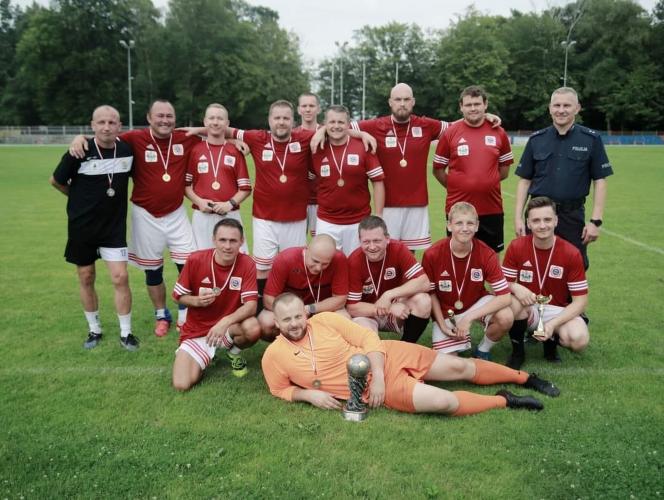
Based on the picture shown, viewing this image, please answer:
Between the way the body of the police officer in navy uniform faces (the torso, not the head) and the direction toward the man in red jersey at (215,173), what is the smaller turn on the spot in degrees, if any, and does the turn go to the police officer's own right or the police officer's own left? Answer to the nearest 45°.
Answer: approximately 90° to the police officer's own right

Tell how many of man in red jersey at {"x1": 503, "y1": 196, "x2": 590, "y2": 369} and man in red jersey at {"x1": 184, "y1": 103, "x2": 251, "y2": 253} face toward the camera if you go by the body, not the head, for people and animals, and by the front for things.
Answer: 2

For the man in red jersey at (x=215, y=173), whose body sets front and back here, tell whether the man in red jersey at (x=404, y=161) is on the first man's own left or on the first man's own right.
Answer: on the first man's own left

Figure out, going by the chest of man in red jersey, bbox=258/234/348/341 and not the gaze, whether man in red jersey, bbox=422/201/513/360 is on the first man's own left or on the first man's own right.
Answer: on the first man's own left

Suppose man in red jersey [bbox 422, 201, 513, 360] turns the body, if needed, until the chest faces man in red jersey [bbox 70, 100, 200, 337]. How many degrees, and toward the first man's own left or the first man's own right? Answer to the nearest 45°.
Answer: approximately 90° to the first man's own right

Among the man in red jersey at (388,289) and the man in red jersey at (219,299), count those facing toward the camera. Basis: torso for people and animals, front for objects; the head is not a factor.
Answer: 2

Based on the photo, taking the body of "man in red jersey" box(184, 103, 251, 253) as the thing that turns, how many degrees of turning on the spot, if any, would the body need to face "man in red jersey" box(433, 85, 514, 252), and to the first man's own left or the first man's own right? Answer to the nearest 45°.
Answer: approximately 90° to the first man's own left

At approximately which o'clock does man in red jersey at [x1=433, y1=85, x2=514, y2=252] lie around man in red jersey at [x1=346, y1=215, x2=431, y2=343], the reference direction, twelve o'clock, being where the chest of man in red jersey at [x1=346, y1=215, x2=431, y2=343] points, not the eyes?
man in red jersey at [x1=433, y1=85, x2=514, y2=252] is roughly at 7 o'clock from man in red jersey at [x1=346, y1=215, x2=431, y2=343].
